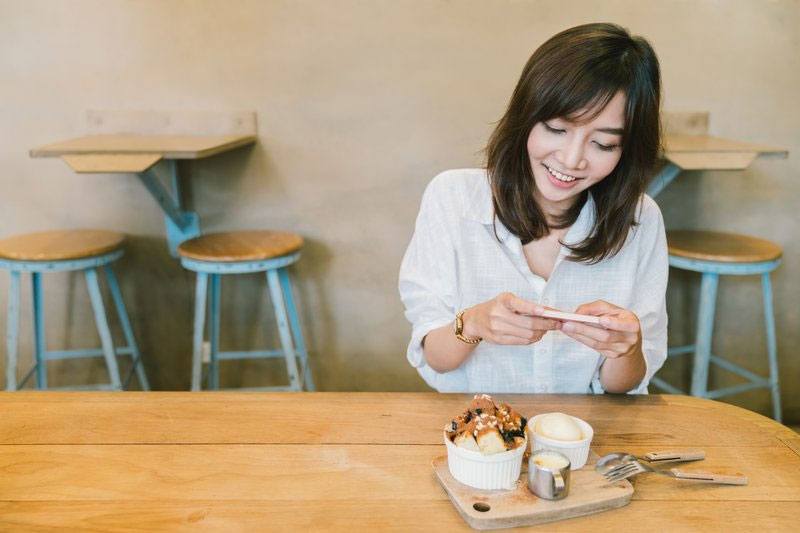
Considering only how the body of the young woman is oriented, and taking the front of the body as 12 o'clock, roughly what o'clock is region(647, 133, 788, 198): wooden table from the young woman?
The wooden table is roughly at 7 o'clock from the young woman.

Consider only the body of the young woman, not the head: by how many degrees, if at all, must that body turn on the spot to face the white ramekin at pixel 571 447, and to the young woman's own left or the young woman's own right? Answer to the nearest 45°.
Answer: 0° — they already face it

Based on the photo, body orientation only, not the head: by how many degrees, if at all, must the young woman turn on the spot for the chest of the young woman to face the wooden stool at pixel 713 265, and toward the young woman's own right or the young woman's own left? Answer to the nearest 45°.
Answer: approximately 135° to the young woman's own left

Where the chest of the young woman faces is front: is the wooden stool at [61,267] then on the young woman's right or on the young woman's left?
on the young woman's right

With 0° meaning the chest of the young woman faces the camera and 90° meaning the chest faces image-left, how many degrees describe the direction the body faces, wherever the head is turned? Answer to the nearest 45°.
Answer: approximately 0°
